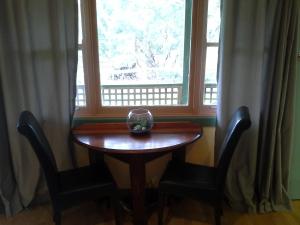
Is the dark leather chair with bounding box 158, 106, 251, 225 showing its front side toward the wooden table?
yes

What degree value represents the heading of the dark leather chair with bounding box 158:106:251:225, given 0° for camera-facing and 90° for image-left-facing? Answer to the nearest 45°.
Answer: approximately 90°

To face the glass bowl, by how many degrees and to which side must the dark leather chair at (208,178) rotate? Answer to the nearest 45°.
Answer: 0° — it already faces it

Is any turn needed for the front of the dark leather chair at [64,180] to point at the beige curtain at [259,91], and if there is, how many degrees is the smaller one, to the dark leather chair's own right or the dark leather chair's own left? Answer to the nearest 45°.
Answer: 0° — it already faces it

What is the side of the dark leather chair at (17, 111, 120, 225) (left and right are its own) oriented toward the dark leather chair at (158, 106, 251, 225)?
front

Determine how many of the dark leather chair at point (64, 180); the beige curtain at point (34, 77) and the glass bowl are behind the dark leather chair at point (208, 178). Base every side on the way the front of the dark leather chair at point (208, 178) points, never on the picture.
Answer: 0

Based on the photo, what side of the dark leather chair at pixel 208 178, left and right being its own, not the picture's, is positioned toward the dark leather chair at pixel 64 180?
front

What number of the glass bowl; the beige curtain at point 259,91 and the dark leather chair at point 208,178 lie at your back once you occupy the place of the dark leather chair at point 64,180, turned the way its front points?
0

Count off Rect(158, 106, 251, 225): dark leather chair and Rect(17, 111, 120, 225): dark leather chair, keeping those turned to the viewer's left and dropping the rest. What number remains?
1

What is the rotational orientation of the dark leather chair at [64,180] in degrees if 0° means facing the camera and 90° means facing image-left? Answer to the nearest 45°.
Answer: approximately 270°

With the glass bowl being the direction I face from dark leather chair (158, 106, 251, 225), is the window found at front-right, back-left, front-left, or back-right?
front-right
